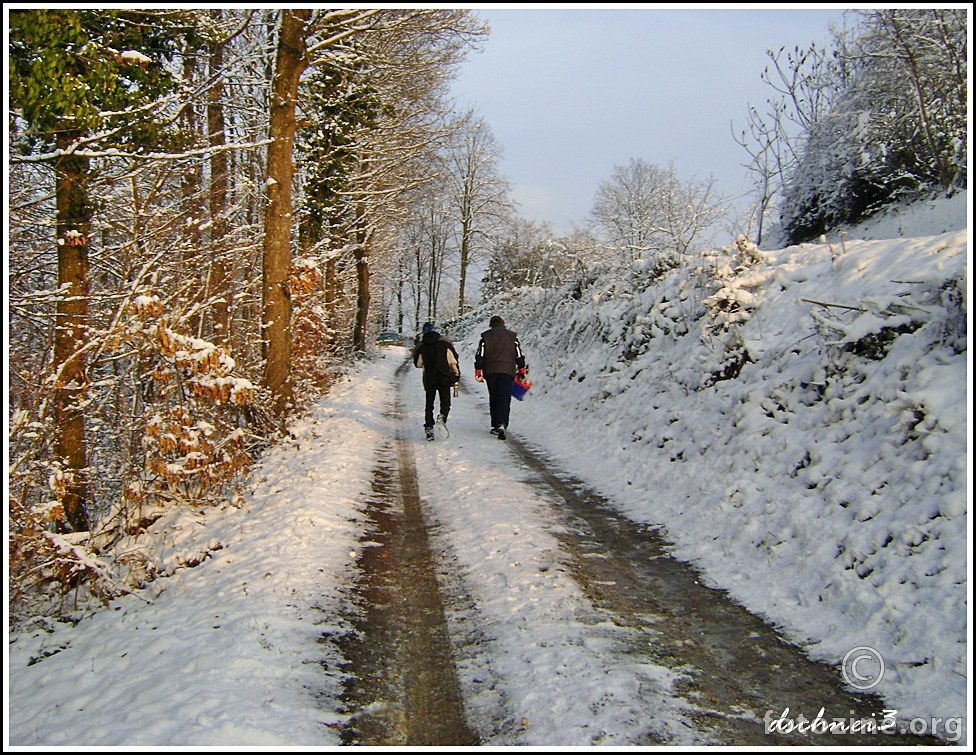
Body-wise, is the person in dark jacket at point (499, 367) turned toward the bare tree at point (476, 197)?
yes

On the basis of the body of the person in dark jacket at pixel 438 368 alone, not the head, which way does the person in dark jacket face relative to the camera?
away from the camera

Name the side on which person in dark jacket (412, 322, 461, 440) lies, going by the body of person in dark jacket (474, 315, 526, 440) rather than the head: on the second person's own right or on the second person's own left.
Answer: on the second person's own left

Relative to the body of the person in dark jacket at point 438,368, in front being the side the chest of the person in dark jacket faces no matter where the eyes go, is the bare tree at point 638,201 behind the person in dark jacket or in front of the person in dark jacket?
in front

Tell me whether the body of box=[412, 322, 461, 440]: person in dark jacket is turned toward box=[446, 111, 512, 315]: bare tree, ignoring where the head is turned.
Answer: yes

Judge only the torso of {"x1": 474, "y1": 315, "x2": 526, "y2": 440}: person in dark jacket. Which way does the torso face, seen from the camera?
away from the camera

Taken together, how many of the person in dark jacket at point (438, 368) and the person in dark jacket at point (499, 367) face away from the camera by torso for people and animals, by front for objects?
2

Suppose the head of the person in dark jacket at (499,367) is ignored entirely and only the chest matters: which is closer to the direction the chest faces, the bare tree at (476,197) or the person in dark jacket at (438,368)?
the bare tree
